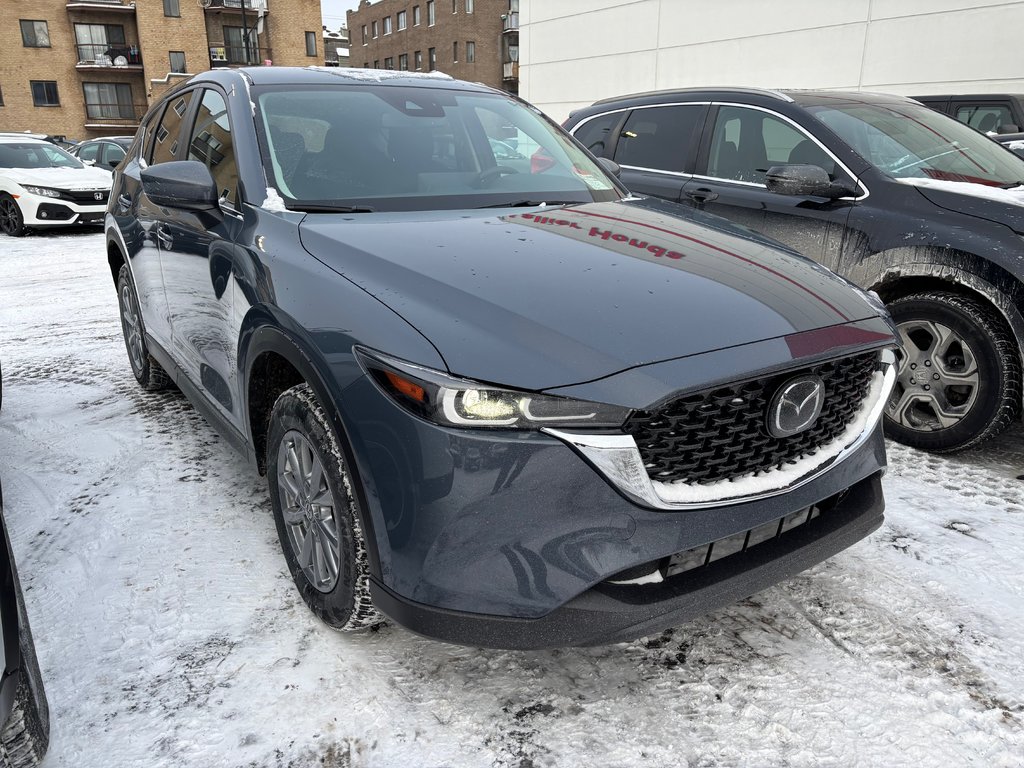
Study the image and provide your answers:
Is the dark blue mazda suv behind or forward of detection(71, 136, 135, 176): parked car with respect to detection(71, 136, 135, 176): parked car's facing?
forward

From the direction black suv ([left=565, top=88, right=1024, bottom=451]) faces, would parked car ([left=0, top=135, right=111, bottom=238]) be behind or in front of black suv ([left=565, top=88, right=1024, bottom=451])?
behind

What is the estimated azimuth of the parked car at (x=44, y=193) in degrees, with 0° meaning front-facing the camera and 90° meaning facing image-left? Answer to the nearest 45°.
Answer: approximately 315°

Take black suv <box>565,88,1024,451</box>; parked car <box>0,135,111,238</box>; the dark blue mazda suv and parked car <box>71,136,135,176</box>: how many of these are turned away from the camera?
0

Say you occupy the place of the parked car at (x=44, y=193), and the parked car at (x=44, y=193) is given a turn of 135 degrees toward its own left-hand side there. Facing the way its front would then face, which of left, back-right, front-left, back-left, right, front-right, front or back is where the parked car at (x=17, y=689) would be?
back

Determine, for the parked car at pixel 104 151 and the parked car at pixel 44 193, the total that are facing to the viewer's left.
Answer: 0

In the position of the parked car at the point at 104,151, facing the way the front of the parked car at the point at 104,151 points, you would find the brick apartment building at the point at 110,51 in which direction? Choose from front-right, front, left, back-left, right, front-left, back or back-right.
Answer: back-left

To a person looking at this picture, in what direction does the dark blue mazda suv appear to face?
facing the viewer and to the right of the viewer

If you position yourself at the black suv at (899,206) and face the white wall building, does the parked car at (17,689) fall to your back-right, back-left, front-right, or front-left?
back-left

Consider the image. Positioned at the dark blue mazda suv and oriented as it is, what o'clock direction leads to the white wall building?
The white wall building is roughly at 8 o'clock from the dark blue mazda suv.

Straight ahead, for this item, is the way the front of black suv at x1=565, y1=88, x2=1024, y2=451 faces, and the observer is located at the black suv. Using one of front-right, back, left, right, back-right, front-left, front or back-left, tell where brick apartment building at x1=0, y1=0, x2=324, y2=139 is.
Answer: back

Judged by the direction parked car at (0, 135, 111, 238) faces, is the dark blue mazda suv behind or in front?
in front
